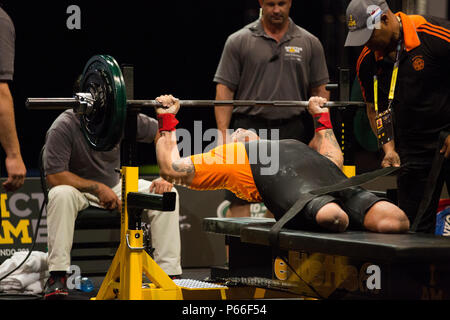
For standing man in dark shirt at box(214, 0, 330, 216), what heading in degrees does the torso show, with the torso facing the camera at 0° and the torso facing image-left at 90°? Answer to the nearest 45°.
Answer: approximately 0°

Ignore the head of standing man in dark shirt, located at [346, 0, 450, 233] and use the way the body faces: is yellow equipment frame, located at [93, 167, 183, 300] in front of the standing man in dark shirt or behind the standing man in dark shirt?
in front

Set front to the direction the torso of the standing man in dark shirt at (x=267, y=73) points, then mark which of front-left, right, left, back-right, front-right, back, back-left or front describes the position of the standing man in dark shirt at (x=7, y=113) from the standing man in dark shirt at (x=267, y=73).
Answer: front-right

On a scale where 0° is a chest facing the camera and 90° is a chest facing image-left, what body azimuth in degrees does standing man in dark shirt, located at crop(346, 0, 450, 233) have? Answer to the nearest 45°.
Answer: approximately 45°

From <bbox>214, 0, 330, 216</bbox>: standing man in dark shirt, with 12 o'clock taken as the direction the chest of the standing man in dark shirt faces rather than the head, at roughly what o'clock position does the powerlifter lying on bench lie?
The powerlifter lying on bench is roughly at 12 o'clock from the standing man in dark shirt.

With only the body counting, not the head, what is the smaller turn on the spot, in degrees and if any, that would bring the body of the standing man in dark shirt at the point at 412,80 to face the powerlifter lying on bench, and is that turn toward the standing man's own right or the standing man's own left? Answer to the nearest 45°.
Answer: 0° — they already face them

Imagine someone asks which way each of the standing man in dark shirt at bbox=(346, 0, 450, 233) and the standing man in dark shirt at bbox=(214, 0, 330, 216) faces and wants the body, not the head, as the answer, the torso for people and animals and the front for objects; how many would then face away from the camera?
0

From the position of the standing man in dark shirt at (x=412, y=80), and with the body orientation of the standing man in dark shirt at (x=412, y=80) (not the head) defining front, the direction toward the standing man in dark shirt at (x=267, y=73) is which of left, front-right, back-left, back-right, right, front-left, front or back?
right

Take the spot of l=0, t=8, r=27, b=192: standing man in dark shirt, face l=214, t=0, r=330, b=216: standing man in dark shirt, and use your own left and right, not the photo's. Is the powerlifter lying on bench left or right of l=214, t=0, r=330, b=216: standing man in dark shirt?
right

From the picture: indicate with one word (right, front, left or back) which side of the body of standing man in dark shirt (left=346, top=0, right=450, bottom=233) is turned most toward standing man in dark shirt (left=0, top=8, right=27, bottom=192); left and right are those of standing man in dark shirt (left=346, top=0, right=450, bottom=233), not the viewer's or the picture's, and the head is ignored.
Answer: front
